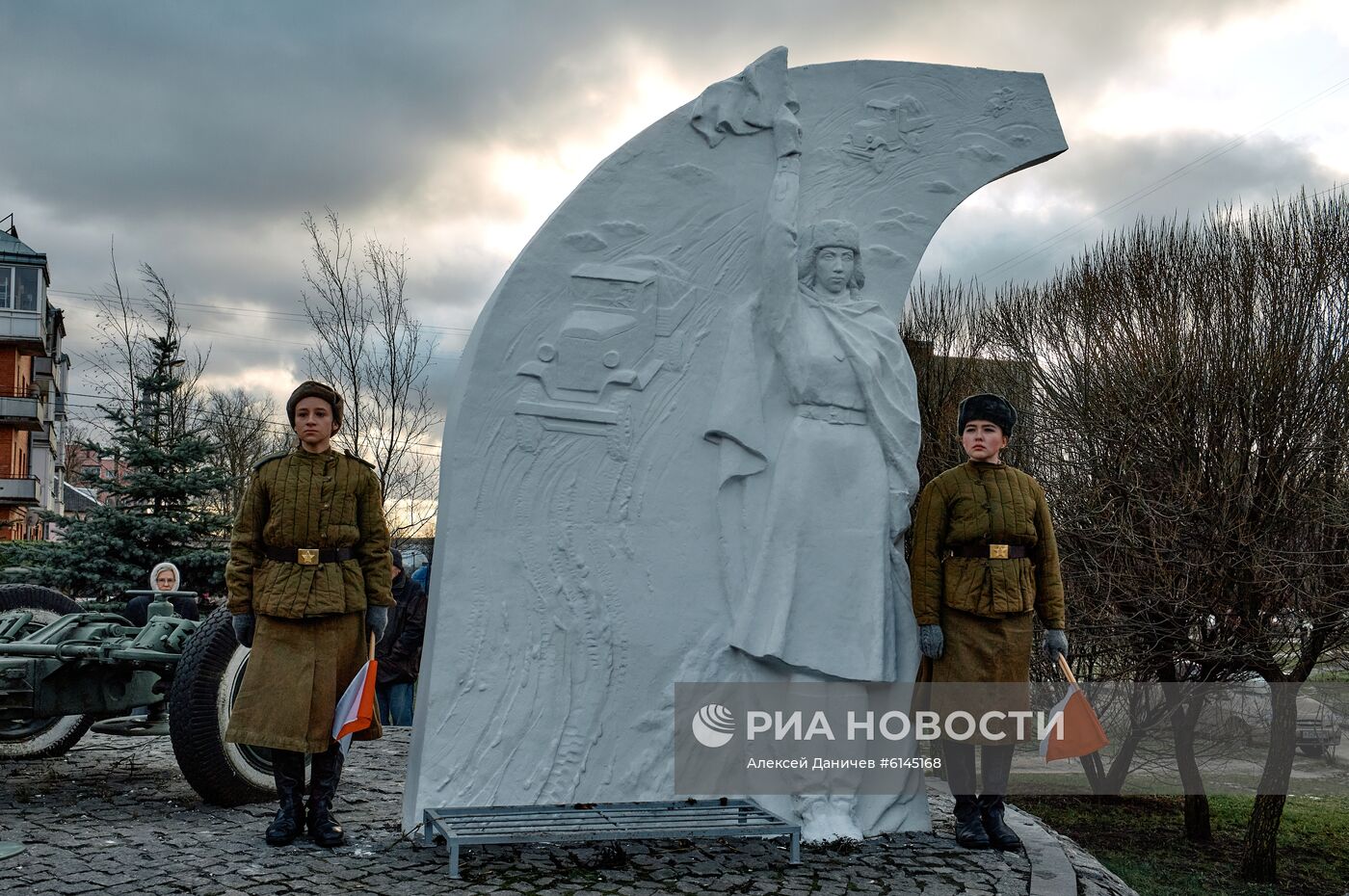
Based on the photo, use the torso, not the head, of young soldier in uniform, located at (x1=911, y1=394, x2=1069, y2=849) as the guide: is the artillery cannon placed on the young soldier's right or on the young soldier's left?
on the young soldier's right

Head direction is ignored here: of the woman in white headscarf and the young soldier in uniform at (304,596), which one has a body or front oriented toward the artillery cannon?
the woman in white headscarf

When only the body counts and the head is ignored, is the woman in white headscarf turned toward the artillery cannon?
yes

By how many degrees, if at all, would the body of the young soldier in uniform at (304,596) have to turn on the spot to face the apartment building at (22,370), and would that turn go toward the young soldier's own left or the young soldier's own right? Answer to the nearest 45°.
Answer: approximately 180°

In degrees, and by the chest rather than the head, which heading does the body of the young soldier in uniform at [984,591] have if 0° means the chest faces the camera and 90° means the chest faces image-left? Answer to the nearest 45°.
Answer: approximately 0°

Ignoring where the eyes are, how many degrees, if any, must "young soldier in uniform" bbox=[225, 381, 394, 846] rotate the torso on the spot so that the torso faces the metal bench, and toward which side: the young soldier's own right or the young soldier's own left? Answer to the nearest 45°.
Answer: approximately 90° to the young soldier's own left

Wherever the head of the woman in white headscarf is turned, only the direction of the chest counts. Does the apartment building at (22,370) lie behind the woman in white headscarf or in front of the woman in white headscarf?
behind

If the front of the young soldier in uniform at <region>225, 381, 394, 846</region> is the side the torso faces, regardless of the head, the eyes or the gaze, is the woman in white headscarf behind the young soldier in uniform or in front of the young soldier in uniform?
behind
